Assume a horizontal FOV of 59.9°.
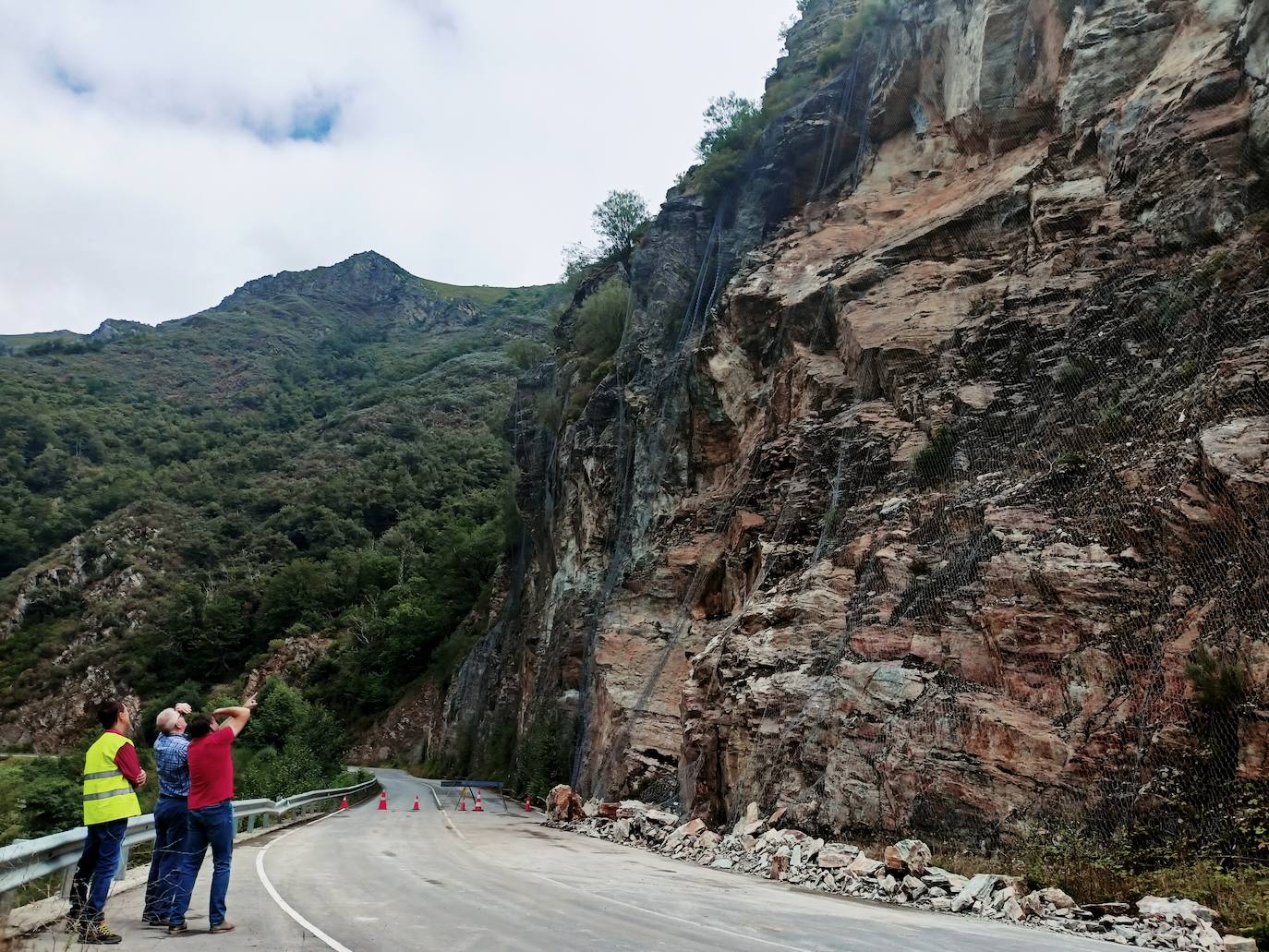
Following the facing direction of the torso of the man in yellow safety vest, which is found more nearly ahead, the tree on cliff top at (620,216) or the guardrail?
the tree on cliff top

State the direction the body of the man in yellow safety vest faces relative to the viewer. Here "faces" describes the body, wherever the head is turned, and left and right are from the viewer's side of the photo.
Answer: facing to the right of the viewer

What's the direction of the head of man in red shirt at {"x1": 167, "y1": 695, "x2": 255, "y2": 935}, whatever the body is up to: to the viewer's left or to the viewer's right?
to the viewer's right

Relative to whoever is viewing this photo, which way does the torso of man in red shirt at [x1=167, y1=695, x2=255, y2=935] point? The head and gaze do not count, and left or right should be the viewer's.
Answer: facing away from the viewer and to the right of the viewer

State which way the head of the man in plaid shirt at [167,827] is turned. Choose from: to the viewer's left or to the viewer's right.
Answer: to the viewer's right

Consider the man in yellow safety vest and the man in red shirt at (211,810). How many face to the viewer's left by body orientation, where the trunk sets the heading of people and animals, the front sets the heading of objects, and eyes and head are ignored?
0

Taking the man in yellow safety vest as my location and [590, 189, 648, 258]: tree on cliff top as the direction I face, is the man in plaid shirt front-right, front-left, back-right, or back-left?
front-right
